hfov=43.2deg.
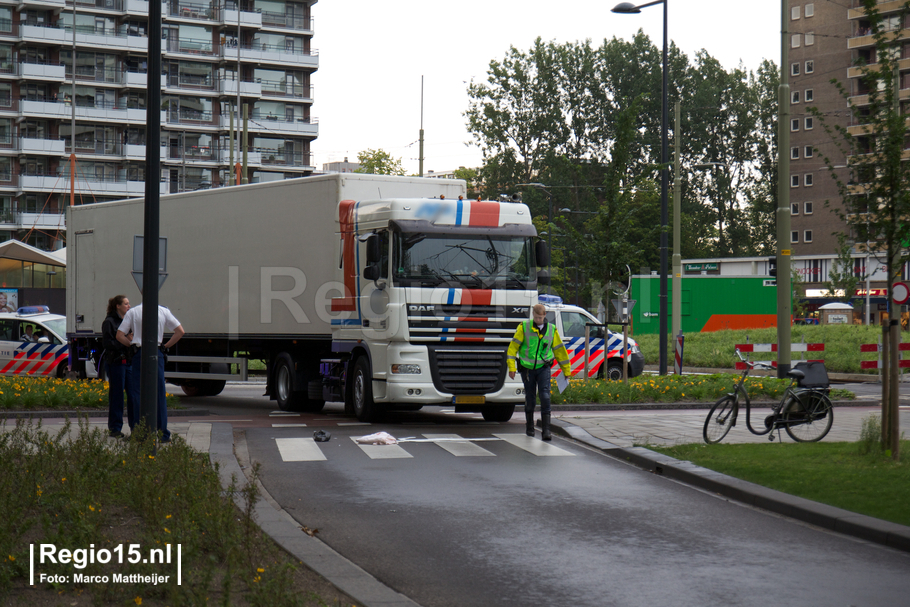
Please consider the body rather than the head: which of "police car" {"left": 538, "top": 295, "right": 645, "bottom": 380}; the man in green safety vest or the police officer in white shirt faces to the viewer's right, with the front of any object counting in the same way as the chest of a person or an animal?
the police car

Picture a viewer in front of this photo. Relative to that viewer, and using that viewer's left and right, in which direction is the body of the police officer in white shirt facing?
facing away from the viewer

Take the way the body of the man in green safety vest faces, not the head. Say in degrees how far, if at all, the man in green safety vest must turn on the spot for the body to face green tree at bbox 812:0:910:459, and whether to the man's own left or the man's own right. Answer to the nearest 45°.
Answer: approximately 45° to the man's own left

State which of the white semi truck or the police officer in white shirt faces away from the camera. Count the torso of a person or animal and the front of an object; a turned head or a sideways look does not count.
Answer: the police officer in white shirt

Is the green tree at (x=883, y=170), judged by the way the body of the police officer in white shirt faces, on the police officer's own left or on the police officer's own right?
on the police officer's own right

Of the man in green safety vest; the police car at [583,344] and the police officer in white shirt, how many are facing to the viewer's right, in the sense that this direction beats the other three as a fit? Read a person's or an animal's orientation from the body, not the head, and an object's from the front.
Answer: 1

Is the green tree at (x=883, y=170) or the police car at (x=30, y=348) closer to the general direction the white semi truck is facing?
the green tree

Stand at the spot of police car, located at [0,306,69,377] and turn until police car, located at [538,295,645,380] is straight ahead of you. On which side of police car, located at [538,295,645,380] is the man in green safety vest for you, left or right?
right

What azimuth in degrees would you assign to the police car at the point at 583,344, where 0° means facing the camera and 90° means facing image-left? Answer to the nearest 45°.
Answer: approximately 270°

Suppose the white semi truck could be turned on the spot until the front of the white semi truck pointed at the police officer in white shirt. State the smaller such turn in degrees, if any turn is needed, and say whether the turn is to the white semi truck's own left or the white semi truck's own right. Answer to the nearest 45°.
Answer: approximately 90° to the white semi truck's own right

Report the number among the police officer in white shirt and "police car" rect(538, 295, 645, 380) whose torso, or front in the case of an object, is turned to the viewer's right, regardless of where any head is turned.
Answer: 1

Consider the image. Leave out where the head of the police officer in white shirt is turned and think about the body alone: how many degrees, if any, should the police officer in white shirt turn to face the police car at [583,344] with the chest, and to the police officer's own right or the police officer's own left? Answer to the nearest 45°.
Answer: approximately 45° to the police officer's own right

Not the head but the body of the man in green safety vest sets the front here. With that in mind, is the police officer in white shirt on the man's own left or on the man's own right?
on the man's own right
